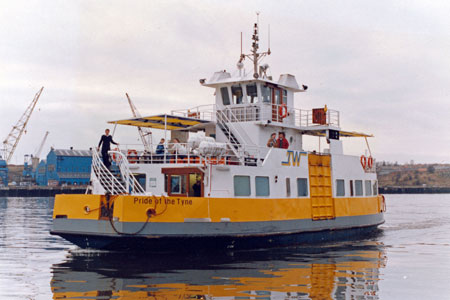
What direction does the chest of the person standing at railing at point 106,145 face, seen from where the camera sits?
toward the camera

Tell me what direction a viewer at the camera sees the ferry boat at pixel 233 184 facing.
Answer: facing the viewer and to the left of the viewer

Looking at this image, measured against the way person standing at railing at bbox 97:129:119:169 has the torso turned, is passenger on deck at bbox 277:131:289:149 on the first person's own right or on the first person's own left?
on the first person's own left

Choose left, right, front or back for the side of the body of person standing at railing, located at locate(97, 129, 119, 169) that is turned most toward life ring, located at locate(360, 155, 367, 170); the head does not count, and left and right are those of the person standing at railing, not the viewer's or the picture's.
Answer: left

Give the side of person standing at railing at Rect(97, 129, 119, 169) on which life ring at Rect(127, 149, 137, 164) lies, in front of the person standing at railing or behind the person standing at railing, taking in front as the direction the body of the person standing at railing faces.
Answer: behind

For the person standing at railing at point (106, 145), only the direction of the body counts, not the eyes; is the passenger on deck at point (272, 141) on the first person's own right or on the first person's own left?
on the first person's own left
